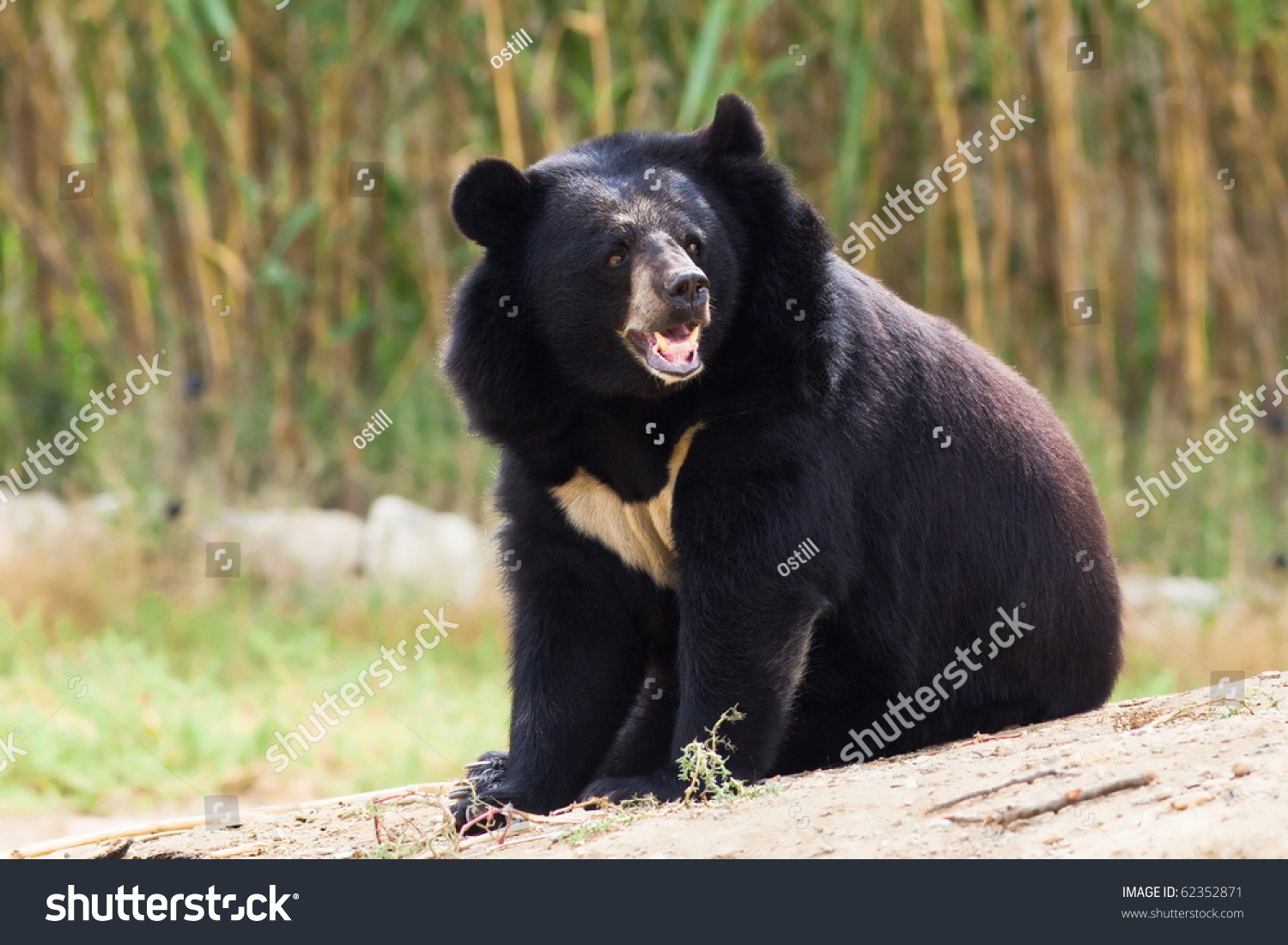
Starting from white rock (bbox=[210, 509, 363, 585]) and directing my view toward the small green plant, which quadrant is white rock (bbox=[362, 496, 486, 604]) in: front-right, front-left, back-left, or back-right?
front-left

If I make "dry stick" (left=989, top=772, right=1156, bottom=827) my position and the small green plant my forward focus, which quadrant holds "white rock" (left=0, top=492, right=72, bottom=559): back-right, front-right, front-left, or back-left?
front-right

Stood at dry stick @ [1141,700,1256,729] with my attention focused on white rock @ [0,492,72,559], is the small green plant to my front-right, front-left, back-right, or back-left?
front-left

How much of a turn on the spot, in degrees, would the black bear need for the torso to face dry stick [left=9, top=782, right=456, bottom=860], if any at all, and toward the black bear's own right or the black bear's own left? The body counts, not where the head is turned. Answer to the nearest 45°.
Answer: approximately 45° to the black bear's own right

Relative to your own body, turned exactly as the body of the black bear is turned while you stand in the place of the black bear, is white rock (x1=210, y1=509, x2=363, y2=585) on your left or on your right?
on your right

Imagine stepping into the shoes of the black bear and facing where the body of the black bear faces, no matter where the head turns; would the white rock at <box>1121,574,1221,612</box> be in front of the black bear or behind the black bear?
behind

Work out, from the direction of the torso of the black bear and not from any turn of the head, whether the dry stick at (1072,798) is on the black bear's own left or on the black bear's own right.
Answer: on the black bear's own left

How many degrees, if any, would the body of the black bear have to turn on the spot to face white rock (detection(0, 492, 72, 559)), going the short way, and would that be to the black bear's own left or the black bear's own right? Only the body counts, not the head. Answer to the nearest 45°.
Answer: approximately 90° to the black bear's own right

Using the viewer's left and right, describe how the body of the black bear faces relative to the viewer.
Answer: facing the viewer and to the left of the viewer
